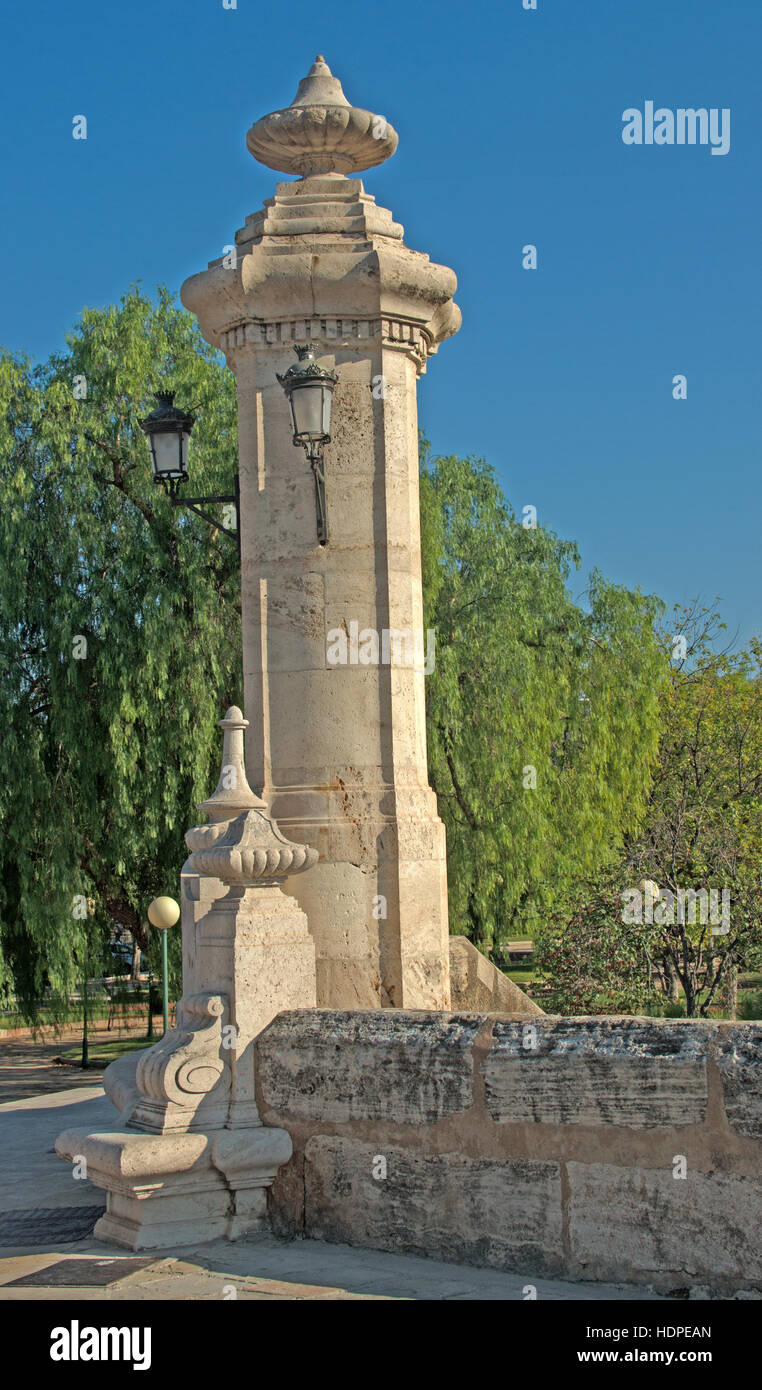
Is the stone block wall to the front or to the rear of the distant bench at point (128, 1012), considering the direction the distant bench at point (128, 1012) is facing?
to the front

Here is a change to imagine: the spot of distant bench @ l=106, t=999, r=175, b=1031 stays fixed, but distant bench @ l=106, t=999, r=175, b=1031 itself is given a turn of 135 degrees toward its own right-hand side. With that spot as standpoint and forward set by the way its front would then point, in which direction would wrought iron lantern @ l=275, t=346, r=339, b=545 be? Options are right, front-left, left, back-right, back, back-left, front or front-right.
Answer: back-left

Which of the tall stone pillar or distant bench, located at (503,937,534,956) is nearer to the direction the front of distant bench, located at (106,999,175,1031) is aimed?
the tall stone pillar

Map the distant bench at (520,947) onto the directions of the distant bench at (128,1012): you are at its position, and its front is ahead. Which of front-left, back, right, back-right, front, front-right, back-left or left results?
back-left

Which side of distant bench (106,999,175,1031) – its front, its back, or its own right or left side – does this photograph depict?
front

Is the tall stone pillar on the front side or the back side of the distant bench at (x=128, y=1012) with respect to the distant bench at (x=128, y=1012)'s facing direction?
on the front side

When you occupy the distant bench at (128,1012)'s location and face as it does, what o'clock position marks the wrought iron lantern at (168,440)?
The wrought iron lantern is roughly at 12 o'clock from the distant bench.
